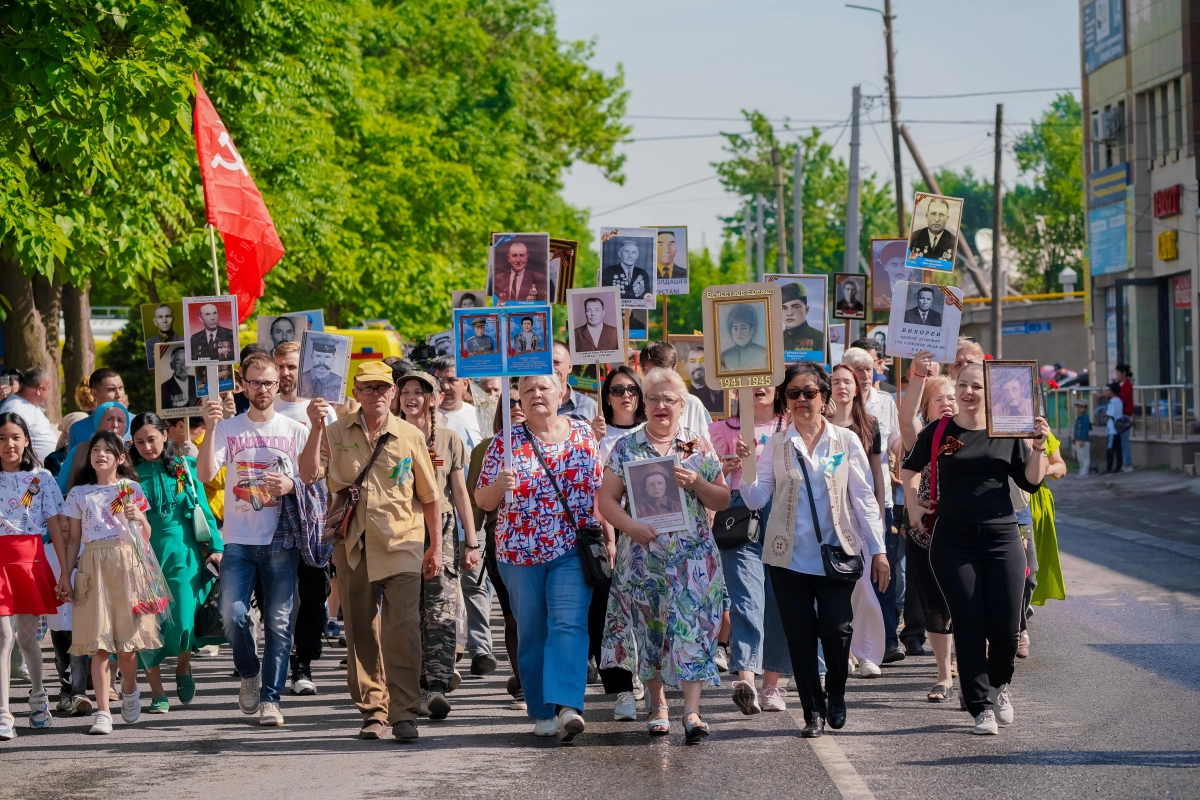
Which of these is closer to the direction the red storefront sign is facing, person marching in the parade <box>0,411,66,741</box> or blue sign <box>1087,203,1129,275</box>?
the person marching in the parade

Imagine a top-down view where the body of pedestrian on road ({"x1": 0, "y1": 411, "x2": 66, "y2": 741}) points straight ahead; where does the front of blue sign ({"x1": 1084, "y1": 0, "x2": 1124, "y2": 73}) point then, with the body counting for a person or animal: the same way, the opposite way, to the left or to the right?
to the right
